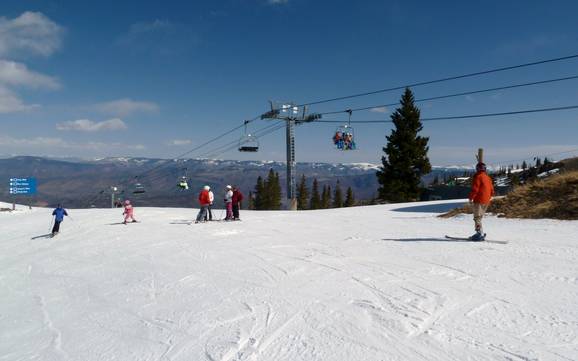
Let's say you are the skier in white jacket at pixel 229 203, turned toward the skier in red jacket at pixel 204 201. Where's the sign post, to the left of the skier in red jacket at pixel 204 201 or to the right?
right
